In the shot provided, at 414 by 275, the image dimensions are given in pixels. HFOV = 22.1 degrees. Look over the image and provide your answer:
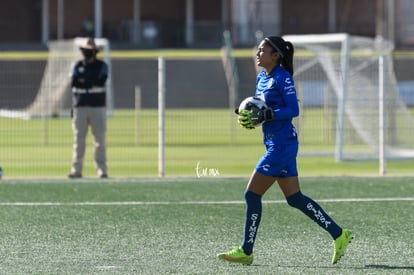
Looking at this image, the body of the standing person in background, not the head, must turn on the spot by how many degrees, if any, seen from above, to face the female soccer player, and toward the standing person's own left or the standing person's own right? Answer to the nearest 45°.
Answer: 0° — they already face them

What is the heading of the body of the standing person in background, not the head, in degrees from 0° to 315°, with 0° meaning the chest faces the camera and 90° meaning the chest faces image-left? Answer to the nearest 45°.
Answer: approximately 0°

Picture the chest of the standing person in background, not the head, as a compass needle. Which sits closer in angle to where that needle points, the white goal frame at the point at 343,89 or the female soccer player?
the female soccer player

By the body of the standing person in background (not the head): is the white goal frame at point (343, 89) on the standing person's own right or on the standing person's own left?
on the standing person's own left

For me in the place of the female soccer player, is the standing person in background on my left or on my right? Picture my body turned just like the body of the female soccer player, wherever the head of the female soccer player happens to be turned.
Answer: on my right
